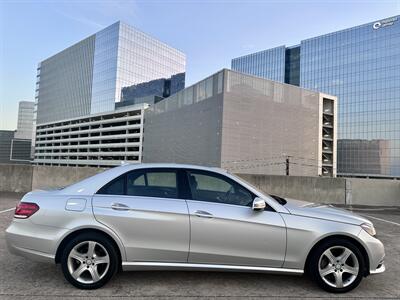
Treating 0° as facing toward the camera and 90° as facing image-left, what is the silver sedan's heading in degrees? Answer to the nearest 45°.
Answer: approximately 270°
